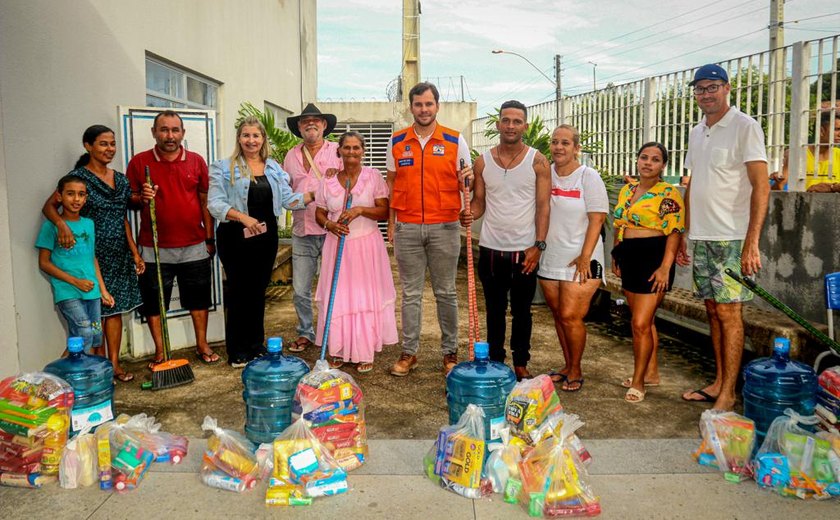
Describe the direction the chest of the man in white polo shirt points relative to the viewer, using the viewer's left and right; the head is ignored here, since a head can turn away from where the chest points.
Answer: facing the viewer and to the left of the viewer

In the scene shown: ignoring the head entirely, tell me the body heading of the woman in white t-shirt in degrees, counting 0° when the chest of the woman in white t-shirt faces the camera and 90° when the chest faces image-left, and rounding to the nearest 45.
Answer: approximately 45°

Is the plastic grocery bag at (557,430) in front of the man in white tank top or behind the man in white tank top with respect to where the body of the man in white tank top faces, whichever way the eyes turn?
in front

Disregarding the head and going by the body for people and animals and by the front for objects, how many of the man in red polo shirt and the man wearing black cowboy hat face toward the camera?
2

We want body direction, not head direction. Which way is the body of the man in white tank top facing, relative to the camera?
toward the camera

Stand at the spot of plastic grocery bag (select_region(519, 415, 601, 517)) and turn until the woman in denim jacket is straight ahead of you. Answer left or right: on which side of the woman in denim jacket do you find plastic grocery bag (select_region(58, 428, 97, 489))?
left

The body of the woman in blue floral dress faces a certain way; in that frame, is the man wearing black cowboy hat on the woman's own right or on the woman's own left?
on the woman's own left

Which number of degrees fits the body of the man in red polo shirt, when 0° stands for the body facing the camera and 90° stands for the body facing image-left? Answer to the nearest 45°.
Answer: approximately 0°

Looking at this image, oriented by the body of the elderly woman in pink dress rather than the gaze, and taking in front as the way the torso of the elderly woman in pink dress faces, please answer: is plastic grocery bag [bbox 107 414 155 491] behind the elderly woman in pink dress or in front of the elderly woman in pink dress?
in front

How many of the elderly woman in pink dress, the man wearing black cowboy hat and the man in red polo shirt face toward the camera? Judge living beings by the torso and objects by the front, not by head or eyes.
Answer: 3

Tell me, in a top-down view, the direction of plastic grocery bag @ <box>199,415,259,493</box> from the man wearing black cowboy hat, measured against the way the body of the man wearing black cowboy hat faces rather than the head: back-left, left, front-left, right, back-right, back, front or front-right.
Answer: front

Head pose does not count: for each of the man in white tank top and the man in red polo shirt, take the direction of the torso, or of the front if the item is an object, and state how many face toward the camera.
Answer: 2

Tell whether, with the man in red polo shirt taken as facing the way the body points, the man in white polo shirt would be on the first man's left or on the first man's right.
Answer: on the first man's left
